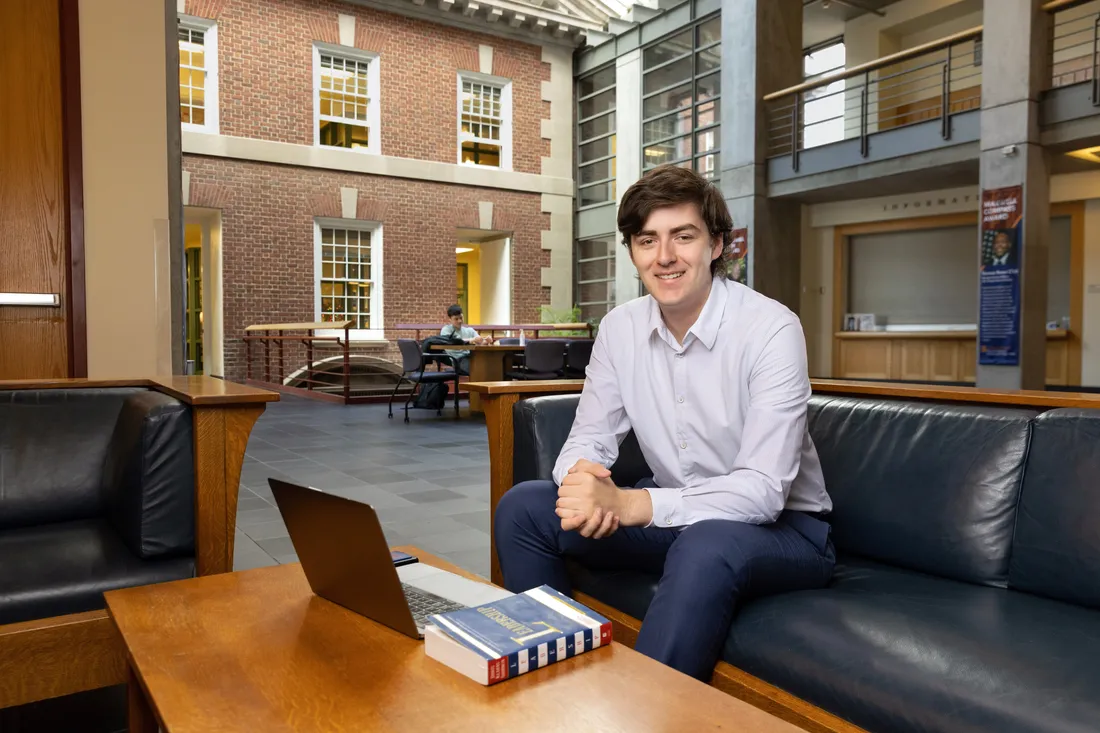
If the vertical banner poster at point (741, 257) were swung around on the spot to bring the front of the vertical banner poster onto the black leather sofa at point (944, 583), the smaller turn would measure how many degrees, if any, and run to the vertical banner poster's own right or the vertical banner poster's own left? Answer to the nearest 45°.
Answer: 0° — it already faces it

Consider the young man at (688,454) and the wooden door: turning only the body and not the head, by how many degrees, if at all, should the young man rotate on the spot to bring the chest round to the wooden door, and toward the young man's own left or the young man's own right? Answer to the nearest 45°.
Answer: approximately 90° to the young man's own right

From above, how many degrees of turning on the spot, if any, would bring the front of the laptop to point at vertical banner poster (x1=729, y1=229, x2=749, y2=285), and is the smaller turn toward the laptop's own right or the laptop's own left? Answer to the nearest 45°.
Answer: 0° — it already faces it

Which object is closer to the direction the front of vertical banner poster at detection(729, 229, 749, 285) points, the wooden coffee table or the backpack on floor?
the wooden coffee table

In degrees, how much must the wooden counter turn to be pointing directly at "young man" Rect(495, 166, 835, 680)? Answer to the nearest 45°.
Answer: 0° — it already faces them

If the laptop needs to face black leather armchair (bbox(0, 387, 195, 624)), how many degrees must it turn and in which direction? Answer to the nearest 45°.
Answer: approximately 90° to its left

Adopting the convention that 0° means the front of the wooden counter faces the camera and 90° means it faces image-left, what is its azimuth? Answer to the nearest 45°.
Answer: approximately 0°

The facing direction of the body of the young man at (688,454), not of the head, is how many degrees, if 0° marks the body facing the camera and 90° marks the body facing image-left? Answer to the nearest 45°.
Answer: approximately 45°

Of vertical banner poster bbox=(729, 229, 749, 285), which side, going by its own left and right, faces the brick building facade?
right

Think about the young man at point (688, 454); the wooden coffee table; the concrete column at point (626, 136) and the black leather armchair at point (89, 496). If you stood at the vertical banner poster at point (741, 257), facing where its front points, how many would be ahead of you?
3
